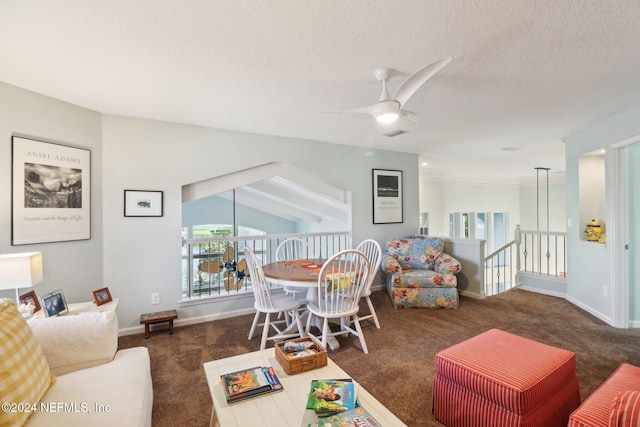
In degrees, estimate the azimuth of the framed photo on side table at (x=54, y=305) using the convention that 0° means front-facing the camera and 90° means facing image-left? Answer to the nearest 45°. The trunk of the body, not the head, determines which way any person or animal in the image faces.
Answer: approximately 315°

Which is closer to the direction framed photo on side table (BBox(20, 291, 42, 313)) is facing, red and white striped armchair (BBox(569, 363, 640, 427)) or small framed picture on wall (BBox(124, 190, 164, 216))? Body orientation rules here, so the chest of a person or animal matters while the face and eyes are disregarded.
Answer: the red and white striped armchair

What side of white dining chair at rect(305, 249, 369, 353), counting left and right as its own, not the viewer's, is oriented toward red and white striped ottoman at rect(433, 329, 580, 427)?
back

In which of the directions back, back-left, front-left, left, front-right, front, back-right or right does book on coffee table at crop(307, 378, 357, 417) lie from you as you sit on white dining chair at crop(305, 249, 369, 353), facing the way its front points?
back-left

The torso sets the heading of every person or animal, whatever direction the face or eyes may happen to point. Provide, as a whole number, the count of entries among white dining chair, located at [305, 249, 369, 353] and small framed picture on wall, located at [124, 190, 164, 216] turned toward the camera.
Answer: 1

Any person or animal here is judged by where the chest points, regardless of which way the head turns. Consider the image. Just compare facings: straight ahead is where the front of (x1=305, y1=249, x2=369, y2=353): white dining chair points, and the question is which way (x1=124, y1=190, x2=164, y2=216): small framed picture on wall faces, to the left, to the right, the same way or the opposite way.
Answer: the opposite way

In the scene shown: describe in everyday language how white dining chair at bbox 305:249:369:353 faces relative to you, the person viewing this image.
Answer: facing away from the viewer and to the left of the viewer
